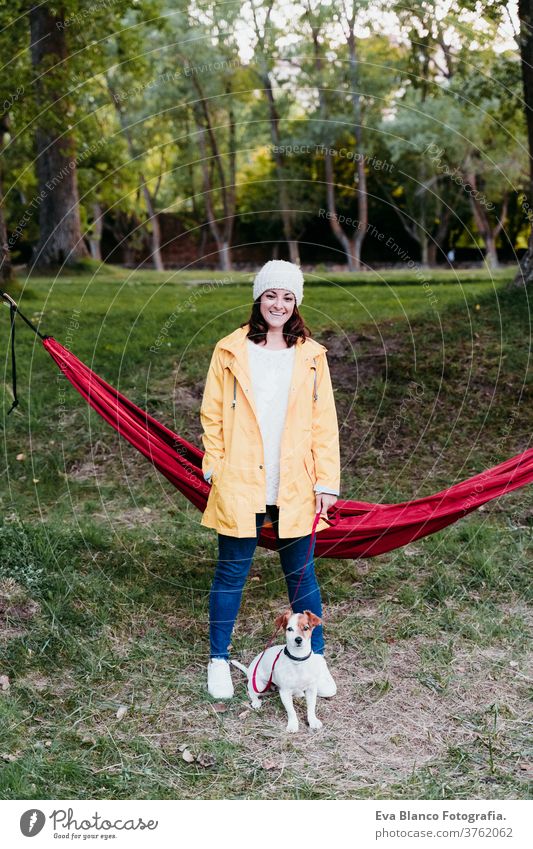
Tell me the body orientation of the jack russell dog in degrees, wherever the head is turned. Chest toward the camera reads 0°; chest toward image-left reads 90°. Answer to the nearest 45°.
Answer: approximately 315°

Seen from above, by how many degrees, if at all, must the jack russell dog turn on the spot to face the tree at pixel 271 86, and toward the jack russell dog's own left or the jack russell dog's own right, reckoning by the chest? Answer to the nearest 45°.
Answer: approximately 135° to the jack russell dog's own left

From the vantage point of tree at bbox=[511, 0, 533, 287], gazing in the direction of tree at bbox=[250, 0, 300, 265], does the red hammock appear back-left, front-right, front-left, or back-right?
back-left

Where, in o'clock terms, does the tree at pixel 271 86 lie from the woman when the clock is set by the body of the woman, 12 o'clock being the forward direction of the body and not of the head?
The tree is roughly at 6 o'clock from the woman.

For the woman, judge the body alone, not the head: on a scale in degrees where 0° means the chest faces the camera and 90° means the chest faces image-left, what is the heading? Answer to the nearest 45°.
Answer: approximately 0°
